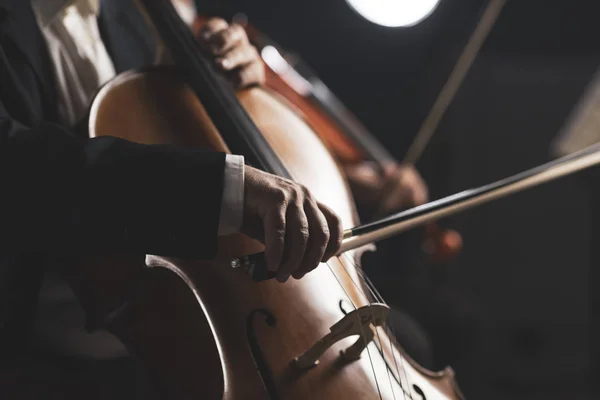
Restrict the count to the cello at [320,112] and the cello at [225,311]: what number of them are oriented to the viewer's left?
0

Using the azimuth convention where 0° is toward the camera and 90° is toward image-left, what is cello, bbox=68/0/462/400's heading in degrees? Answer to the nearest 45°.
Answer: approximately 315°

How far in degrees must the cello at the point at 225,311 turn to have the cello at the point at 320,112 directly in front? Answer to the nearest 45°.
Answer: approximately 135° to its left

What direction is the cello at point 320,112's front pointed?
to the viewer's right
